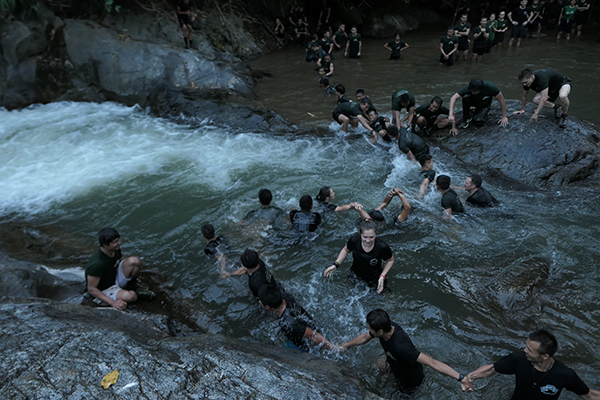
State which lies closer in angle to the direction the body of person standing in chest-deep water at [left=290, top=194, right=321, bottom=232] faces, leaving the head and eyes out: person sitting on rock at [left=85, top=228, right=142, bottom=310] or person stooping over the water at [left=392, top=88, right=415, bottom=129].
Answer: the person stooping over the water

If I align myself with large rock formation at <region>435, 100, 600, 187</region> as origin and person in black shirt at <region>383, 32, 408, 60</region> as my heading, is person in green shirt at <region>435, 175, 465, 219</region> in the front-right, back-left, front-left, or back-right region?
back-left

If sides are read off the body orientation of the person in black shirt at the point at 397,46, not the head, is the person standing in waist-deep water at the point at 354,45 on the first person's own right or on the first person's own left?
on the first person's own right

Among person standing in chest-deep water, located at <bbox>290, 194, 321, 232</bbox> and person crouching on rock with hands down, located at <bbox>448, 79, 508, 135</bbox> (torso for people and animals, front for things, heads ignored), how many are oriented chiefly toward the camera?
1

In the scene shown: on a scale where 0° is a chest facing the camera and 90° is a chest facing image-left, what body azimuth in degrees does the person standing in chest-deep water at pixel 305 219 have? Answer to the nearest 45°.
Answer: approximately 180°

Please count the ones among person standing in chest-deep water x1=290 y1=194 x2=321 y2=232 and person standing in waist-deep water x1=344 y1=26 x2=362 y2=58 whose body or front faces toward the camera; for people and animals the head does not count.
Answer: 1

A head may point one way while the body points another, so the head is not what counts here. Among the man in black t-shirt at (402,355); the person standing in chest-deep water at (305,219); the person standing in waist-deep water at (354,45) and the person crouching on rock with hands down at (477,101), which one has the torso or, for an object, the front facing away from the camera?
the person standing in chest-deep water at (305,219)

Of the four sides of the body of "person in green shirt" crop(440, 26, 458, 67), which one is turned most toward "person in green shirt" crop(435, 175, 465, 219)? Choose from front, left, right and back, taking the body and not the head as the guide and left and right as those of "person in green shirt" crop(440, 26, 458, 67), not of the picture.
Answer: front

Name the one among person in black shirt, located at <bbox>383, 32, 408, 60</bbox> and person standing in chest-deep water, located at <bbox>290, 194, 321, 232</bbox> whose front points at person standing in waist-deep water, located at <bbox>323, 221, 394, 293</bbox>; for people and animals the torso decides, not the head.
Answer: the person in black shirt

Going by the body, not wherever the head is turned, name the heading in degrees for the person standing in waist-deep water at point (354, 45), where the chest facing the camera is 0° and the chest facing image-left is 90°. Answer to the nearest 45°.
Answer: approximately 0°

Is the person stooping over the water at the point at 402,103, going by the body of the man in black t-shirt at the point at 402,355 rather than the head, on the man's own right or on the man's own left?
on the man's own right

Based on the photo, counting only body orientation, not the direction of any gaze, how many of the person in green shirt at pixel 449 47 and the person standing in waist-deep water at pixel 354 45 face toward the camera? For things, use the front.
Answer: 2

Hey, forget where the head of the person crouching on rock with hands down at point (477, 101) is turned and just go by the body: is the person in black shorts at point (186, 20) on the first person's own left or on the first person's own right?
on the first person's own right

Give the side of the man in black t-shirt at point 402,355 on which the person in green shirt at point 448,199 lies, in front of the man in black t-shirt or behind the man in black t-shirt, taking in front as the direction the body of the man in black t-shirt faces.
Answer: behind

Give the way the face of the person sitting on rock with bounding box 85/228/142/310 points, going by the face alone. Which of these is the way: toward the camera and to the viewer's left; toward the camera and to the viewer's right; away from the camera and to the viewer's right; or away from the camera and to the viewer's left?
toward the camera and to the viewer's right

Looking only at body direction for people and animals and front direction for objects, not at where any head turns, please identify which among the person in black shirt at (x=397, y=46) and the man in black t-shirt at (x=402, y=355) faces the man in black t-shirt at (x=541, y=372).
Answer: the person in black shirt
